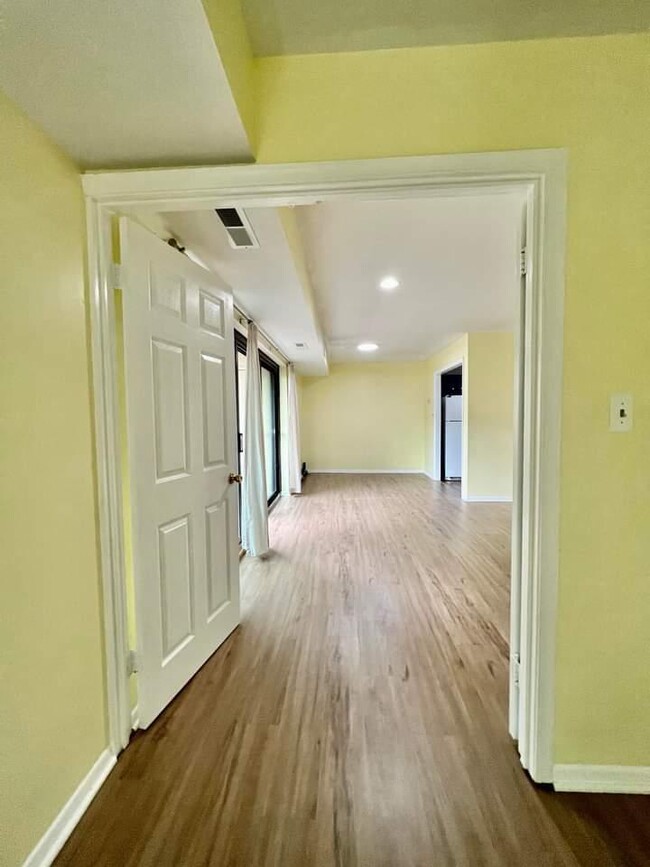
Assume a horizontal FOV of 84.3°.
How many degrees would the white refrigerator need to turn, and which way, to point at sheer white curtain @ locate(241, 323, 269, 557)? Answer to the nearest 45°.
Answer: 0° — it already faces it

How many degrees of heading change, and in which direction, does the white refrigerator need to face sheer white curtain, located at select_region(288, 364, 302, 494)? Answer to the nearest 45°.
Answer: approximately 45° to its right

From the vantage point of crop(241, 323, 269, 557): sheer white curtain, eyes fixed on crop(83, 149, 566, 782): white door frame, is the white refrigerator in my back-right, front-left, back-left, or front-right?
back-left
